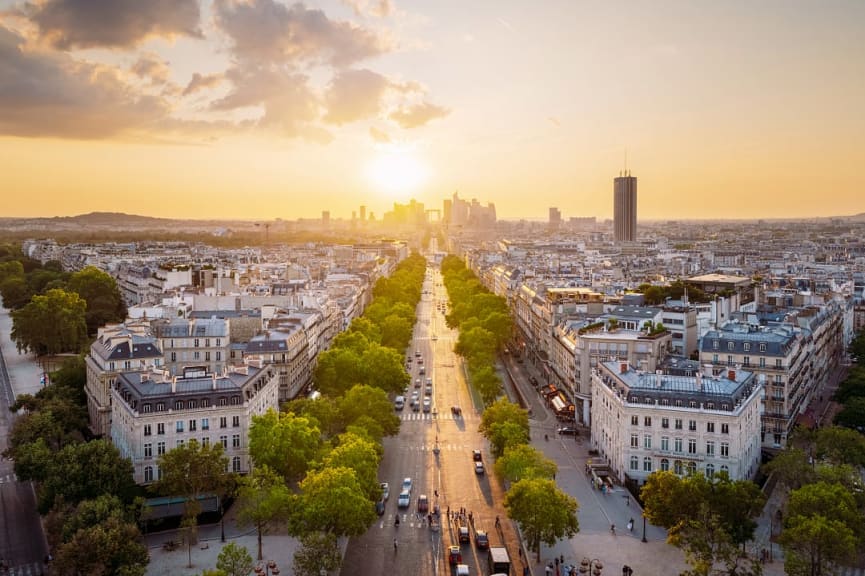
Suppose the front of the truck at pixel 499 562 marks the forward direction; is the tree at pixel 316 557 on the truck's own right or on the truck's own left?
on the truck's own left

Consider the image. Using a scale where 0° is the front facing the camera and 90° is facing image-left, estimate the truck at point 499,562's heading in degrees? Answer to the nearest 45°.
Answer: approximately 180°

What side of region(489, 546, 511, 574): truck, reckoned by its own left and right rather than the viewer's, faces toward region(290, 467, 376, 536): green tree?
left

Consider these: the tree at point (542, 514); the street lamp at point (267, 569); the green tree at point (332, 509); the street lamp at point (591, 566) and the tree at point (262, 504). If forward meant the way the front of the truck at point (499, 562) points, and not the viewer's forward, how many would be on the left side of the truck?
3

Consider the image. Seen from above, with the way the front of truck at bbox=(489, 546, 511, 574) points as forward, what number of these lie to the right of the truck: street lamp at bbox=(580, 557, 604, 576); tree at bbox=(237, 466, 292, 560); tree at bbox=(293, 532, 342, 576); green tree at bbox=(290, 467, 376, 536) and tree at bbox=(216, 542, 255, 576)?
1

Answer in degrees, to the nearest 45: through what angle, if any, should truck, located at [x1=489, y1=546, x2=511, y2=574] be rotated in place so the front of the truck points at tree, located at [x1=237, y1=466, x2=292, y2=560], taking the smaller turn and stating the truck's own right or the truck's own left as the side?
approximately 90° to the truck's own left

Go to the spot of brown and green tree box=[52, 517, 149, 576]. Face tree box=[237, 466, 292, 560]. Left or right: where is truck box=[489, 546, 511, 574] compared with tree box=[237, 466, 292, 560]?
right

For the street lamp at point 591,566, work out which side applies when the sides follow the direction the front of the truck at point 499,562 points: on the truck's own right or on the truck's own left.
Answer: on the truck's own right

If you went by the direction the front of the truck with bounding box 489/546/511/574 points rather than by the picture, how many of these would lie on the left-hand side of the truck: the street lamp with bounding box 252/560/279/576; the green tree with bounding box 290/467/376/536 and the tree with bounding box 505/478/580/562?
2

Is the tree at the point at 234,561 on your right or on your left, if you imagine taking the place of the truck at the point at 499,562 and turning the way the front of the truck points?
on your left

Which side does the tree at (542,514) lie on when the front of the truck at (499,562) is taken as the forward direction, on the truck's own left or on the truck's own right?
on the truck's own right
